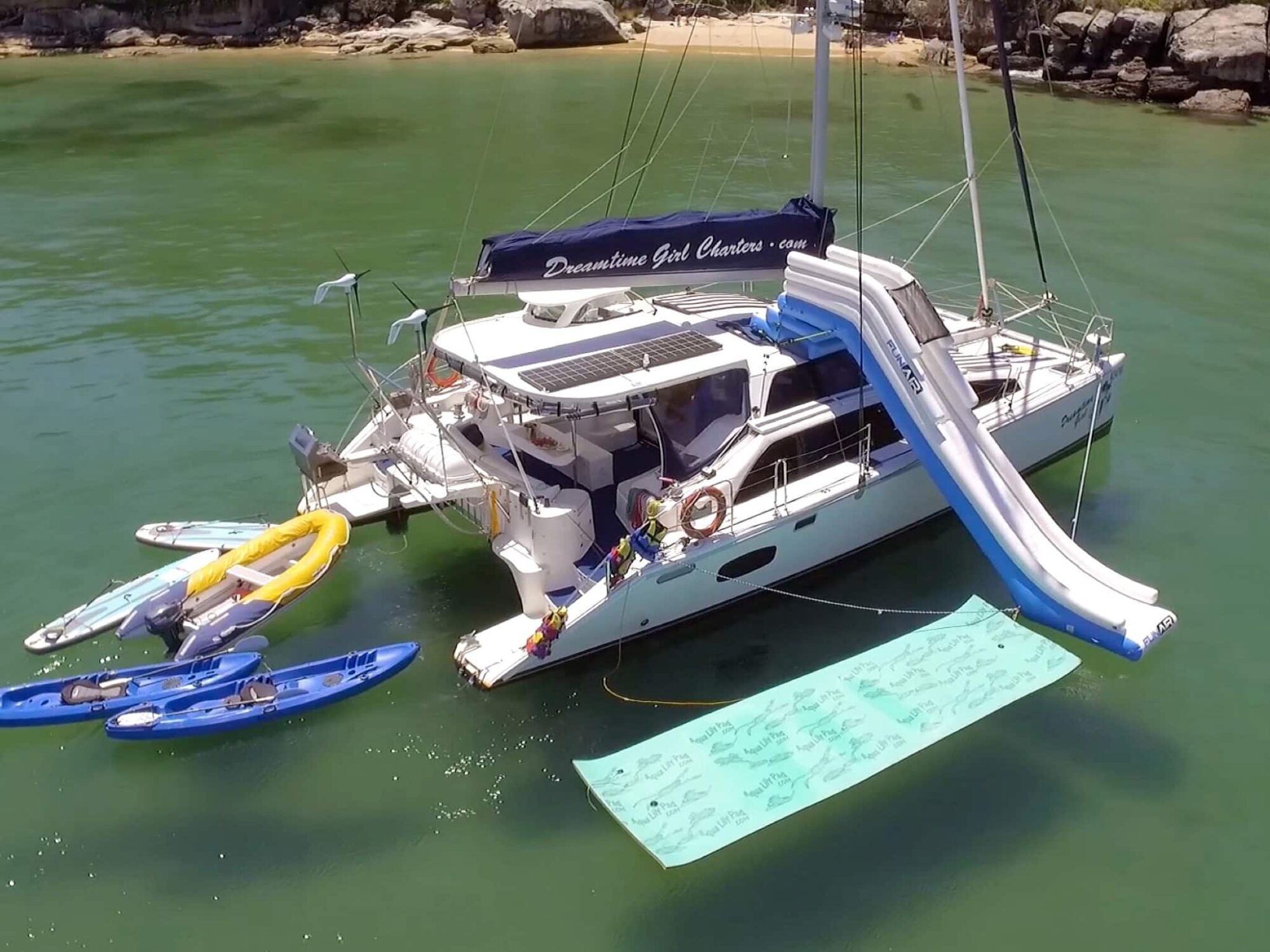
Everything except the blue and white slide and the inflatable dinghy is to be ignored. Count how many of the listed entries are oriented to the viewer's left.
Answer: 0

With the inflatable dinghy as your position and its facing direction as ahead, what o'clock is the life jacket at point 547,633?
The life jacket is roughly at 3 o'clock from the inflatable dinghy.

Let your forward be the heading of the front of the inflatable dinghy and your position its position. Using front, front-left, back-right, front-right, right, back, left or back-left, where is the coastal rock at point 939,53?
front

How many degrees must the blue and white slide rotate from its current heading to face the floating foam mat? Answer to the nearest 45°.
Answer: approximately 45° to its right

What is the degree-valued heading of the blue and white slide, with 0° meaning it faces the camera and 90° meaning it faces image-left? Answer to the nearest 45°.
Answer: approximately 315°

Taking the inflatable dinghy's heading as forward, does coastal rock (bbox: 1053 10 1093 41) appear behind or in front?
in front

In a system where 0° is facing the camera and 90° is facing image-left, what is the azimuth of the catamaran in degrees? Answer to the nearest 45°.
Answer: approximately 225°

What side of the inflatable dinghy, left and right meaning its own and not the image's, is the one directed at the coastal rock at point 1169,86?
front

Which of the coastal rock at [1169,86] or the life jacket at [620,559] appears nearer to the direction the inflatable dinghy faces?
the coastal rock

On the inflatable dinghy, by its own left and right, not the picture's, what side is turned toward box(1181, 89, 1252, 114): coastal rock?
front

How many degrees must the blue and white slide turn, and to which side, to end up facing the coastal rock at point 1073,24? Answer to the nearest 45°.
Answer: approximately 135° to its left

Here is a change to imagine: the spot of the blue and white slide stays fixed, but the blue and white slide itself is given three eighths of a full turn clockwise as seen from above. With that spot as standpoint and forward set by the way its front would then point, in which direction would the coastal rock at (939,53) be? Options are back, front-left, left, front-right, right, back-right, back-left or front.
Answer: right

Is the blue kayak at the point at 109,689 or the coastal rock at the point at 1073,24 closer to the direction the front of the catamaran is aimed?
the coastal rock

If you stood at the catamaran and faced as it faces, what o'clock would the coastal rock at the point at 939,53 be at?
The coastal rock is roughly at 11 o'clock from the catamaran.

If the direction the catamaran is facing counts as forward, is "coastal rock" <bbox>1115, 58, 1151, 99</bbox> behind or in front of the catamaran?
in front

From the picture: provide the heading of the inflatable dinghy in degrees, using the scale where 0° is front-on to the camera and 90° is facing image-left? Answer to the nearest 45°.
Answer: approximately 225°
